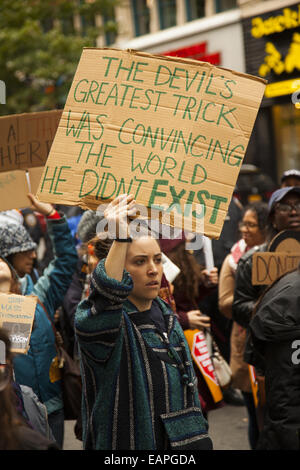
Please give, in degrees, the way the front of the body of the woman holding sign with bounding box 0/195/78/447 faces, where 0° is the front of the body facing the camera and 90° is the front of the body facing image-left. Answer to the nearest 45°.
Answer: approximately 270°

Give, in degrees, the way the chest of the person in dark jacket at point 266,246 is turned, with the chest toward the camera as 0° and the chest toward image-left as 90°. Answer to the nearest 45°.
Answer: approximately 315°

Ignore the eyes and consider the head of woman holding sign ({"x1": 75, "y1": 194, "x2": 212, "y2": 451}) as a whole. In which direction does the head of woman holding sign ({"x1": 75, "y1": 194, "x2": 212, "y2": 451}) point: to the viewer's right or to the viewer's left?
to the viewer's right
